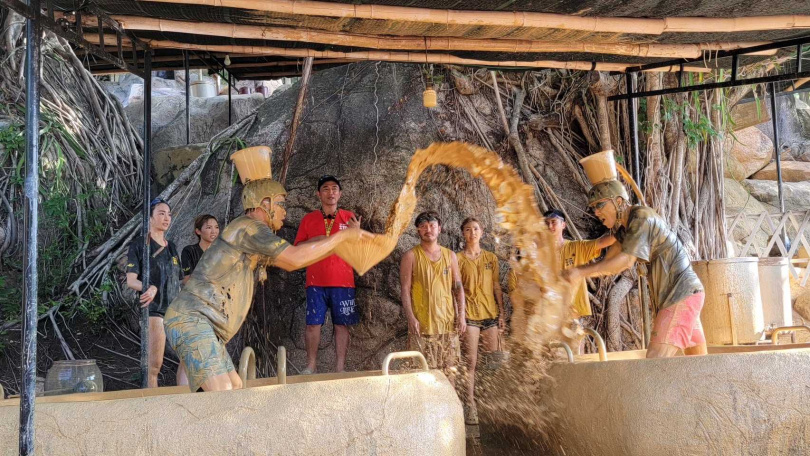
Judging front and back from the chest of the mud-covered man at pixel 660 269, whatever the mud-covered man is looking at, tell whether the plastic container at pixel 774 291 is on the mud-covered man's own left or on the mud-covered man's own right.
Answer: on the mud-covered man's own right

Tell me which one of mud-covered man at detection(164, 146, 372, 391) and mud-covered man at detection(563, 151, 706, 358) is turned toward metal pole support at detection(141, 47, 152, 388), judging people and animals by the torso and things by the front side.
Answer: mud-covered man at detection(563, 151, 706, 358)

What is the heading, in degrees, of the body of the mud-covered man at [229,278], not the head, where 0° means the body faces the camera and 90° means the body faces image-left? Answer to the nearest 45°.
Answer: approximately 270°

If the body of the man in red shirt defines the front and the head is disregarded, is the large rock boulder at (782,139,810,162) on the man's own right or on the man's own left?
on the man's own left

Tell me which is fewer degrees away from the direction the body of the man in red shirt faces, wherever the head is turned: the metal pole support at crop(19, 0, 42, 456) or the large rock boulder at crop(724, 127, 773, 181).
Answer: the metal pole support

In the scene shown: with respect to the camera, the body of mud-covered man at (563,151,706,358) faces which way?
to the viewer's left

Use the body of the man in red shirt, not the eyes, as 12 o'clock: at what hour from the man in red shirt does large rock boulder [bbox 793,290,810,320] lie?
The large rock boulder is roughly at 8 o'clock from the man in red shirt.

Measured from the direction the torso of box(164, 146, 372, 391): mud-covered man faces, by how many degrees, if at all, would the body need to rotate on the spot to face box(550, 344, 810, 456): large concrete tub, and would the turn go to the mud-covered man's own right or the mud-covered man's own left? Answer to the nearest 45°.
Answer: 0° — they already face it

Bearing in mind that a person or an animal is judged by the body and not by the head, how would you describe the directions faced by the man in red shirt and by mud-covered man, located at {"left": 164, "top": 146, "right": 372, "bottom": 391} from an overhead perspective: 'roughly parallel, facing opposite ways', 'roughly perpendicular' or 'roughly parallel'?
roughly perpendicular
